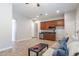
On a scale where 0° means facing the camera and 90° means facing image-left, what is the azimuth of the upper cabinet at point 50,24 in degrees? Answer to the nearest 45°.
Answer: approximately 45°
